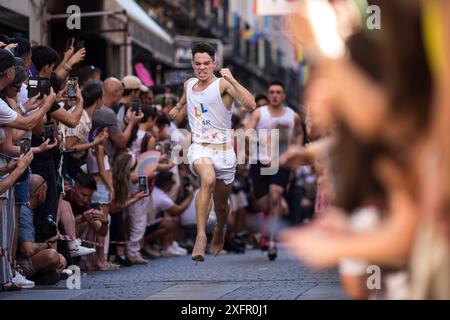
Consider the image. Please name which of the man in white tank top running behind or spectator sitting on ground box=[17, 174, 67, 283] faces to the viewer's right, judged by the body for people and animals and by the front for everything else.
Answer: the spectator sitting on ground

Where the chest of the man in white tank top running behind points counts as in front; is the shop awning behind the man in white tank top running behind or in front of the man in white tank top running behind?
behind

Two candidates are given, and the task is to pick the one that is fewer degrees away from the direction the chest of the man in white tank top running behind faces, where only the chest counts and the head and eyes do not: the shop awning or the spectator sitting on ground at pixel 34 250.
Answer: the spectator sitting on ground

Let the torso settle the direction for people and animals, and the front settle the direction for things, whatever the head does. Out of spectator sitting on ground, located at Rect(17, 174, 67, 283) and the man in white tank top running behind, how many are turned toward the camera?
1

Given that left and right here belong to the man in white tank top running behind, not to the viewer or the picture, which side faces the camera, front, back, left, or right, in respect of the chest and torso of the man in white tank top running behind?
front

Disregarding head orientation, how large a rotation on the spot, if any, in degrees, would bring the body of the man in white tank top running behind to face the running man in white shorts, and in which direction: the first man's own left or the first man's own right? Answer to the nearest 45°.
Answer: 0° — they already face them

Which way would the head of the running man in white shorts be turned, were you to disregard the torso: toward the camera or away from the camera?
toward the camera

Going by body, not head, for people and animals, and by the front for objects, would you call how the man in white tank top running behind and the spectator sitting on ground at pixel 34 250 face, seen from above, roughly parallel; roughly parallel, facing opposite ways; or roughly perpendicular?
roughly perpendicular

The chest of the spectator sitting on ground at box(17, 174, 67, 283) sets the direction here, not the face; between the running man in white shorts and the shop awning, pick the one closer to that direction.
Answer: the running man in white shorts

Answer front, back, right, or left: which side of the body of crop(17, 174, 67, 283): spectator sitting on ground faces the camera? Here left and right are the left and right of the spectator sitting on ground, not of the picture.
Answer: right

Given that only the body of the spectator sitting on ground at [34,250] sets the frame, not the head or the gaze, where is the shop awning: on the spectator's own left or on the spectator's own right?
on the spectator's own left

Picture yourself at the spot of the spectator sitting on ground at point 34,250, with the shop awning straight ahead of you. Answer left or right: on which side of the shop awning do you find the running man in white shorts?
right
